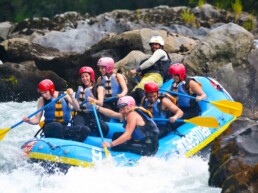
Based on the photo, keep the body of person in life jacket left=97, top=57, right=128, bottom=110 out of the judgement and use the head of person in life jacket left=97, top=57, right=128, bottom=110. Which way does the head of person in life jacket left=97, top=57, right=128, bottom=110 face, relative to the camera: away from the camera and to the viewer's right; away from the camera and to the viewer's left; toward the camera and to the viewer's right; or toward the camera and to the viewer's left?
toward the camera and to the viewer's left

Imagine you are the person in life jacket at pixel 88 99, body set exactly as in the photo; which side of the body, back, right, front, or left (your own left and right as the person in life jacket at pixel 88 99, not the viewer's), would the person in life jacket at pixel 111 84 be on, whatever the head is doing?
back

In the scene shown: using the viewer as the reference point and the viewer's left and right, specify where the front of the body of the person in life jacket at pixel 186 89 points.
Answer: facing the viewer and to the left of the viewer

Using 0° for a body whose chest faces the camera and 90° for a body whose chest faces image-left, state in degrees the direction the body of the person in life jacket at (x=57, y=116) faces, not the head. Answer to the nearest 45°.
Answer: approximately 0°

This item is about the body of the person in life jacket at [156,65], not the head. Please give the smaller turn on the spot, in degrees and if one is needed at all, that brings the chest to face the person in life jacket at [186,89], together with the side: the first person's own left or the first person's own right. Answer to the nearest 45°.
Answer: approximately 135° to the first person's own left

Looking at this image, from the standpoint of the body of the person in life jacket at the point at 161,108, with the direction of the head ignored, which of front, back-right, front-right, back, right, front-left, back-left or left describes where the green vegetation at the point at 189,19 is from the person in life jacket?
back-right

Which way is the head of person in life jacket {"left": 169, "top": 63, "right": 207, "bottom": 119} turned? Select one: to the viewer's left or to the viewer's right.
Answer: to the viewer's left

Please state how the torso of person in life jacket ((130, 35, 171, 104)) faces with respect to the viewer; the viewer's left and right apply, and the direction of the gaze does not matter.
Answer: facing to the left of the viewer

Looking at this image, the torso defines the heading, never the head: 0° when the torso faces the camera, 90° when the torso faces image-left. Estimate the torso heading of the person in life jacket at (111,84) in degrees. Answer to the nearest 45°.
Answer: approximately 45°

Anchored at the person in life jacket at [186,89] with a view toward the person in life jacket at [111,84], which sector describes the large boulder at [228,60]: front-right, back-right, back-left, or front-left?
back-right
